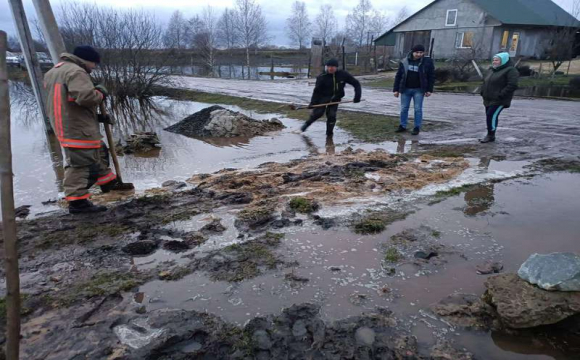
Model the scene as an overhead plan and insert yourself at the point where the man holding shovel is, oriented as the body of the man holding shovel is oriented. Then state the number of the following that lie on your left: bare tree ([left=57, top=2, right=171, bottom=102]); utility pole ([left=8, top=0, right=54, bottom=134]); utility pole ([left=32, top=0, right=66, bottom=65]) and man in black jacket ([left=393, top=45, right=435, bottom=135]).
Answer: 1

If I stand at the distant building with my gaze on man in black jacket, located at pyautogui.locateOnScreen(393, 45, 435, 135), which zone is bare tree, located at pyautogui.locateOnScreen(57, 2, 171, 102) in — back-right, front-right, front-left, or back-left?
front-right

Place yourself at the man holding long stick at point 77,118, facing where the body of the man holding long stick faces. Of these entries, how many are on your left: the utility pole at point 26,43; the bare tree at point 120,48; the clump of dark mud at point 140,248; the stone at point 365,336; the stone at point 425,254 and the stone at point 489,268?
2

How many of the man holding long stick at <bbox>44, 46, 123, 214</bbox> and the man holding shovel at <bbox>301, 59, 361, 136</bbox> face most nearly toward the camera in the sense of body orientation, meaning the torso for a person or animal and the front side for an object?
1

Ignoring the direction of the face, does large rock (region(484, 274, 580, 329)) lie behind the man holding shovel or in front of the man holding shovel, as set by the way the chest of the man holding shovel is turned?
in front

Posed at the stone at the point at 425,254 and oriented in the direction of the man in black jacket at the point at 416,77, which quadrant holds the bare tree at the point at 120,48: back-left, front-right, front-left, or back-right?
front-left

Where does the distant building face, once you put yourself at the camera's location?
facing the viewer and to the left of the viewer

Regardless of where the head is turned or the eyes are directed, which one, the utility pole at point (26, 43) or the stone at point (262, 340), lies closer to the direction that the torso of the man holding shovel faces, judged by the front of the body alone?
the stone

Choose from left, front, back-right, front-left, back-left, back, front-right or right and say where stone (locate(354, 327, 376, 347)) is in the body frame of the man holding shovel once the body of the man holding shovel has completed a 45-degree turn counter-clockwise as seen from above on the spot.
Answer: front-right
